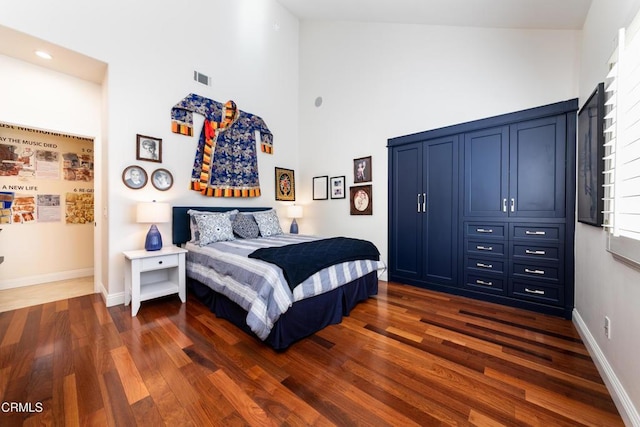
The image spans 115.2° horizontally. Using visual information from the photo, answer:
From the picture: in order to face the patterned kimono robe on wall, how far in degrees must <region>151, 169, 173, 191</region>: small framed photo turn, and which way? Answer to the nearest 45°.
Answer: approximately 90° to its left

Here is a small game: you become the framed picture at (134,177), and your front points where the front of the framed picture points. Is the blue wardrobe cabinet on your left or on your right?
on your left

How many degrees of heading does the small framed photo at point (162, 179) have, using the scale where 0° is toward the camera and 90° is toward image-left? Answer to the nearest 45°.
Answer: approximately 0°

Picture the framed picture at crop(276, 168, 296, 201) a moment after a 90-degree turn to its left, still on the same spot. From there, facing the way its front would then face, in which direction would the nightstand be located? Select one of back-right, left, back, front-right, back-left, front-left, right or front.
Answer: back

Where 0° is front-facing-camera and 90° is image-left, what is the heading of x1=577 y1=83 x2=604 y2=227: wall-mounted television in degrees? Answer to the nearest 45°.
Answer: approximately 90°

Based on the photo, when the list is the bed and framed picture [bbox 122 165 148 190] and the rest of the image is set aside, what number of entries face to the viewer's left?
0

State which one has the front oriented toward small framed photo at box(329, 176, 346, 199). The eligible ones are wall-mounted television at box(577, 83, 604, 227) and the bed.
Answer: the wall-mounted television

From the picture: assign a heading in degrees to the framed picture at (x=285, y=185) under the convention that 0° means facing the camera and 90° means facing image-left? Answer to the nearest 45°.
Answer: approximately 315°

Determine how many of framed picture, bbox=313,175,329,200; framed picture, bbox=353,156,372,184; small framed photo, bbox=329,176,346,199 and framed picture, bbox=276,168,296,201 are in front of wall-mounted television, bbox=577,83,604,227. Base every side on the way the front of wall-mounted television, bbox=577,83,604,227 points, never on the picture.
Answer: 4

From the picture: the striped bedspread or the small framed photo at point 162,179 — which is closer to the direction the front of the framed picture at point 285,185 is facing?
the striped bedspread

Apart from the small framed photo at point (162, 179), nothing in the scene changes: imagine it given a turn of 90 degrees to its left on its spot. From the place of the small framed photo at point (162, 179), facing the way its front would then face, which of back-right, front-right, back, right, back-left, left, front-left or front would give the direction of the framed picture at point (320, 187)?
front

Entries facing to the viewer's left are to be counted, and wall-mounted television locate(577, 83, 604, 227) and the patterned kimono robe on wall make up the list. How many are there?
1
